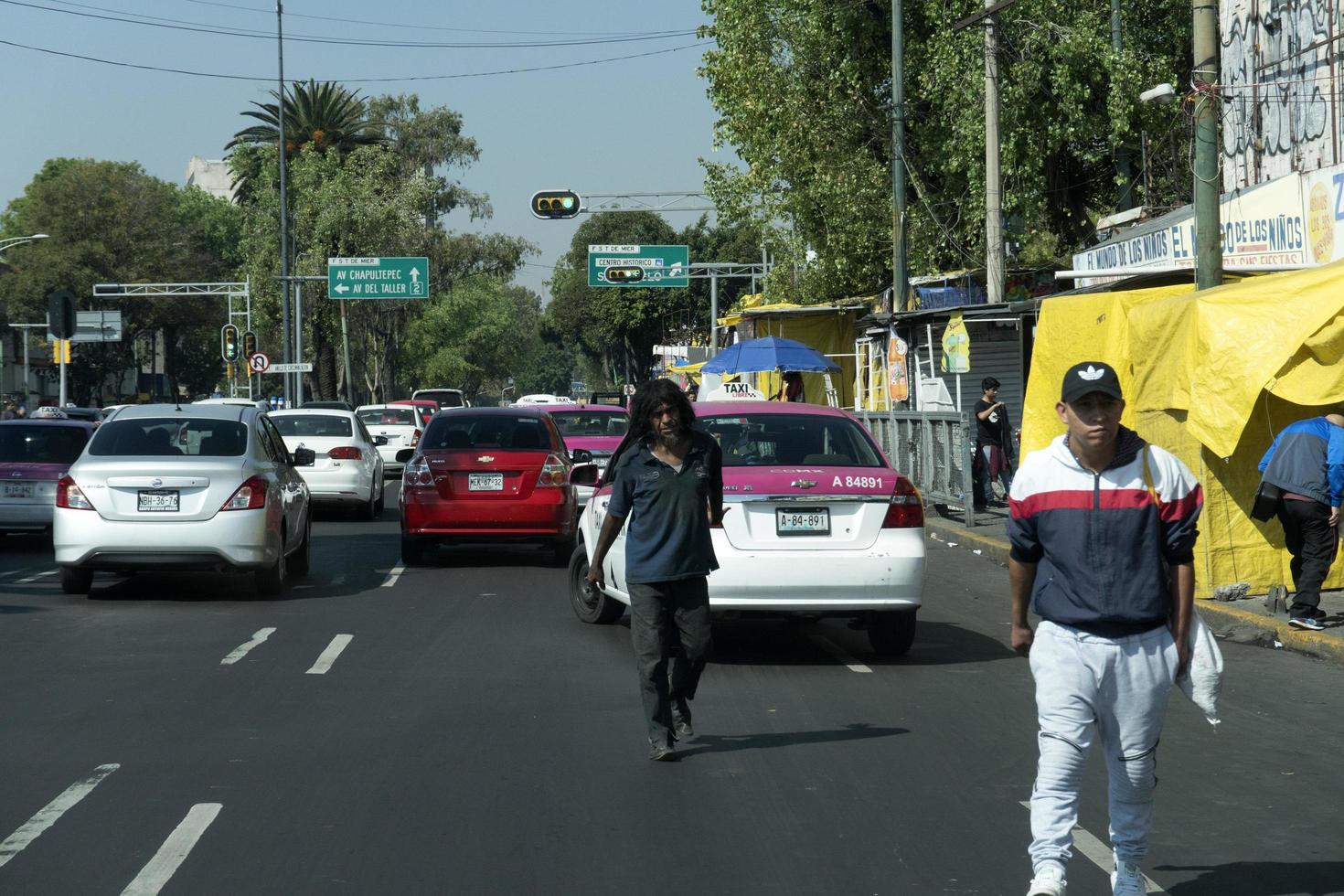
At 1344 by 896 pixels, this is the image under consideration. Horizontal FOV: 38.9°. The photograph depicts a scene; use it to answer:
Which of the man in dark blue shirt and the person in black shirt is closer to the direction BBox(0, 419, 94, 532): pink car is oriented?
the person in black shirt

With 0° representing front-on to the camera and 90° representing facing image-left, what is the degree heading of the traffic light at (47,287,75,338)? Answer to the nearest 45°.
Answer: approximately 180°

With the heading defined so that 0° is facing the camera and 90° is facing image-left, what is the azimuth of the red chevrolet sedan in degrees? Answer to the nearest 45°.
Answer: approximately 180°

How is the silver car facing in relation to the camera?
away from the camera

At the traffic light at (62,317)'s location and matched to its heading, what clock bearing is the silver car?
The silver car is roughly at 6 o'clock from the traffic light.

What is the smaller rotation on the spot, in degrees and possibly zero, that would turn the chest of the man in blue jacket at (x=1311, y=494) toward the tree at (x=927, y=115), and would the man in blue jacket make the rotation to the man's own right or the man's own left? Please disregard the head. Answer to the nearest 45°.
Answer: approximately 45° to the man's own left

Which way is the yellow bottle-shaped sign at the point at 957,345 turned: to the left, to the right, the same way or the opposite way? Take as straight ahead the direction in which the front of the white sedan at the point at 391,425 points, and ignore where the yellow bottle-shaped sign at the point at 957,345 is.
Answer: the opposite way

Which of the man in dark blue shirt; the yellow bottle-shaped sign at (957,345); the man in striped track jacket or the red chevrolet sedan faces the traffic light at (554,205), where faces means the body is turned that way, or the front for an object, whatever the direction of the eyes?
the red chevrolet sedan

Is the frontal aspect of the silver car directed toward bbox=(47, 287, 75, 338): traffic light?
yes

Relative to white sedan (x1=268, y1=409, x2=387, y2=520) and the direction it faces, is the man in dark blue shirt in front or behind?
behind

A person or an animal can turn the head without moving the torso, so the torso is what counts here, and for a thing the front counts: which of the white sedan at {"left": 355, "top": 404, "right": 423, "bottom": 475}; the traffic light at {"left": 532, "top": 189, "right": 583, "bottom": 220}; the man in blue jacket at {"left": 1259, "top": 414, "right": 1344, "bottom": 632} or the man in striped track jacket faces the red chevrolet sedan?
the traffic light
